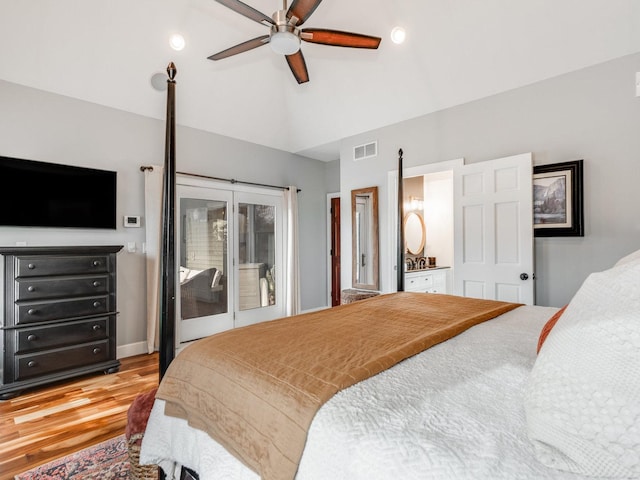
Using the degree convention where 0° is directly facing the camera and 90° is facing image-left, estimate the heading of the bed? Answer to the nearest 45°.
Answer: approximately 135°

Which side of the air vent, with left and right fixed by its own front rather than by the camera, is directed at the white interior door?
left

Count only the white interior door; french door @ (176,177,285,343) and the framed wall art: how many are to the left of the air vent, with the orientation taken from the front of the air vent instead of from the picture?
2

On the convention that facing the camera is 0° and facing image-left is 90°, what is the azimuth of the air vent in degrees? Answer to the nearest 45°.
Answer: approximately 45°

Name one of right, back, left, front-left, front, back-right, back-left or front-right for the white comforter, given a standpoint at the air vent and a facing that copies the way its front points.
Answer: front-left

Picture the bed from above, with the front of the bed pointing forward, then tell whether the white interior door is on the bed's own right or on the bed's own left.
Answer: on the bed's own right

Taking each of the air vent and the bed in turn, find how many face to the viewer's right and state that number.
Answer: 0

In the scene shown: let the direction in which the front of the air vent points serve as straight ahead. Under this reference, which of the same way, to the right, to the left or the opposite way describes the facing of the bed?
to the right

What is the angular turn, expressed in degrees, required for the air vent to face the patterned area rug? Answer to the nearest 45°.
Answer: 0° — it already faces it

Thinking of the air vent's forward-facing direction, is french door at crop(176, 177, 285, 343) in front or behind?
in front

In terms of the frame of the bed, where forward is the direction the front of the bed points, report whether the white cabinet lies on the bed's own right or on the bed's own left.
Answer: on the bed's own right
